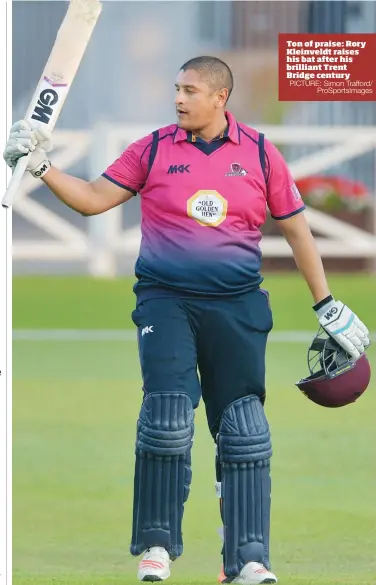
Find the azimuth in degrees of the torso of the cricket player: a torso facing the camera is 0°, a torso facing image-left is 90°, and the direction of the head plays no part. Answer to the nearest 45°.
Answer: approximately 0°
